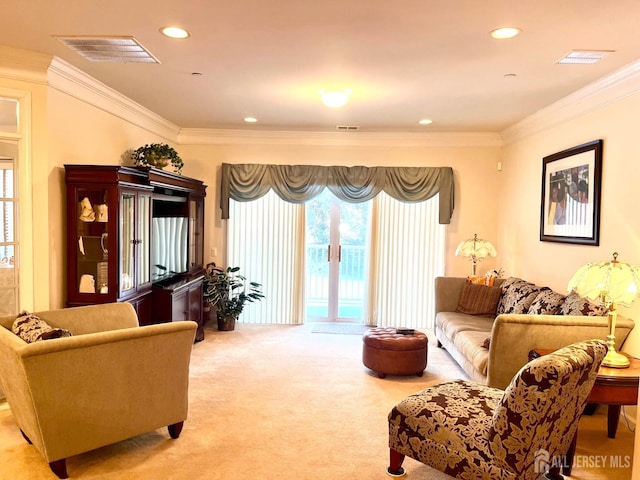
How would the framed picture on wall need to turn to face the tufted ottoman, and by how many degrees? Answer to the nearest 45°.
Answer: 0° — it already faces it

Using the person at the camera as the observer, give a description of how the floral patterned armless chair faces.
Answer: facing away from the viewer and to the left of the viewer

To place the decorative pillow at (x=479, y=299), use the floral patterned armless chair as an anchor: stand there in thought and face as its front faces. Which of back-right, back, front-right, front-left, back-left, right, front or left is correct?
front-right

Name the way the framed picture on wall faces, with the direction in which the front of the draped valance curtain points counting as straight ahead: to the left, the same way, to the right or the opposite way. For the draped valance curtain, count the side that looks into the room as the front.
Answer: to the right

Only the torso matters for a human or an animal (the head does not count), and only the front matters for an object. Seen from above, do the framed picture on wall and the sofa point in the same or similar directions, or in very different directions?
same or similar directions

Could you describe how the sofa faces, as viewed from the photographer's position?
facing the viewer and to the left of the viewer

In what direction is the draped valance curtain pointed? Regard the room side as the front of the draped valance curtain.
toward the camera

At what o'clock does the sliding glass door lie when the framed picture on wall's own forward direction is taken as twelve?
The sliding glass door is roughly at 2 o'clock from the framed picture on wall.

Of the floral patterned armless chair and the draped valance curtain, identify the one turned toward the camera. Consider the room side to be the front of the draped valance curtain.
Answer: the draped valance curtain

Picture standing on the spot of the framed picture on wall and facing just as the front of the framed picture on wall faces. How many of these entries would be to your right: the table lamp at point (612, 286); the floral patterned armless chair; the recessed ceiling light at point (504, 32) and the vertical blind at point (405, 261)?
1

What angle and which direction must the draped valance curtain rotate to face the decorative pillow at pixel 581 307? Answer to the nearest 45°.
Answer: approximately 45° to its left

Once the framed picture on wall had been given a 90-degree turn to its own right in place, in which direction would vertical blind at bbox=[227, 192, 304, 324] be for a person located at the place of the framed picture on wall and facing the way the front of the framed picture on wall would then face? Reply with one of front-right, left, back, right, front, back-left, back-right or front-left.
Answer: front-left

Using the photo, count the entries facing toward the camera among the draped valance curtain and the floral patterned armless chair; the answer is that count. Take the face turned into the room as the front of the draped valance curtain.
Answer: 1

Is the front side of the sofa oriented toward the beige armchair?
yes

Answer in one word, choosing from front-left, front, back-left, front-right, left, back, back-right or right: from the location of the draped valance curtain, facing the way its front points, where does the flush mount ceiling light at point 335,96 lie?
front

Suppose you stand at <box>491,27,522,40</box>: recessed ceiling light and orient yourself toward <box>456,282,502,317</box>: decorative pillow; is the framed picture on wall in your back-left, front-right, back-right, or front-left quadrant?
front-right
